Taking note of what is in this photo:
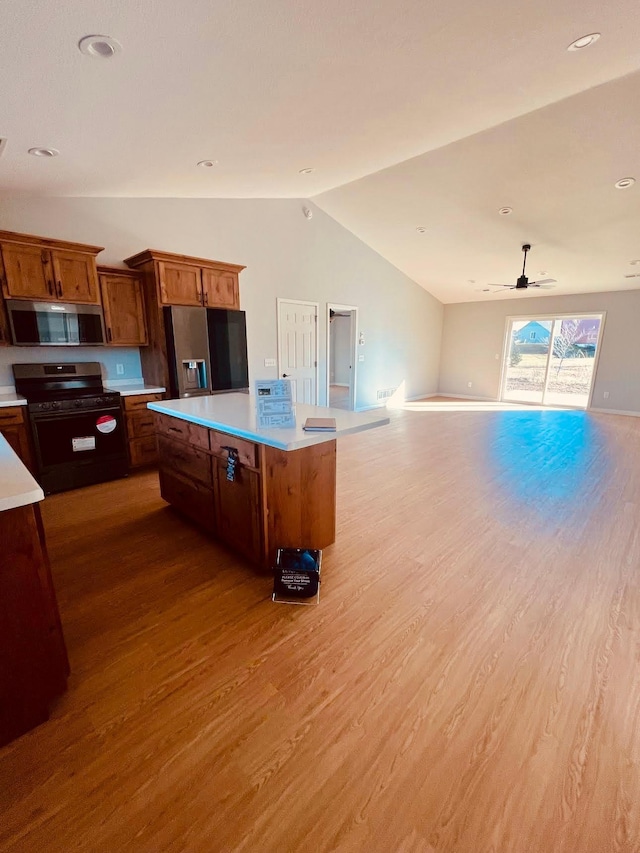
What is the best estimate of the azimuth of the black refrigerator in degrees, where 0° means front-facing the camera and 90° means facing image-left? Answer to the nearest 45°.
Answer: approximately 315°

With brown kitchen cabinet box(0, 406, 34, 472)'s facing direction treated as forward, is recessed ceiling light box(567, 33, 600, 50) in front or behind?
in front

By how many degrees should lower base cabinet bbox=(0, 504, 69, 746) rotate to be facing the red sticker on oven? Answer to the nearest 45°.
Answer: approximately 45° to its left

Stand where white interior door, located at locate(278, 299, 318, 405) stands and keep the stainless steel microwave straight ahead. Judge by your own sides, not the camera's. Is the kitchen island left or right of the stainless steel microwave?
left

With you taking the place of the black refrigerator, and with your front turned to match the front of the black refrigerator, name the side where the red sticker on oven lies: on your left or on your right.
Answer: on your right

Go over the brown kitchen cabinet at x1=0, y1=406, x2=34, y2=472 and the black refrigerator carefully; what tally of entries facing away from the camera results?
0

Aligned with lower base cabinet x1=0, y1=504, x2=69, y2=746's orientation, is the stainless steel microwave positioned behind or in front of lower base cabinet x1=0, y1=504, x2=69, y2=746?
in front

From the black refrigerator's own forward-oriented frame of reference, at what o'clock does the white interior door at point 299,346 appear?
The white interior door is roughly at 9 o'clock from the black refrigerator.

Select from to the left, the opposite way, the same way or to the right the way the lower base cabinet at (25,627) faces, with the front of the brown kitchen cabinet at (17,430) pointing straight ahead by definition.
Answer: to the left

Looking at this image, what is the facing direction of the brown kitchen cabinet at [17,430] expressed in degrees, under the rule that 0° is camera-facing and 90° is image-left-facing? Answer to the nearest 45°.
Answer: approximately 315°

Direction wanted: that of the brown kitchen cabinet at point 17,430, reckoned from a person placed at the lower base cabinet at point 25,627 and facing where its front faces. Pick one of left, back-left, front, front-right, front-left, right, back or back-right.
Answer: front-left

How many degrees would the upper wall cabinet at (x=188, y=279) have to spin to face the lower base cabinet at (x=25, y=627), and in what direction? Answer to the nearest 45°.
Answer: approximately 45° to its right

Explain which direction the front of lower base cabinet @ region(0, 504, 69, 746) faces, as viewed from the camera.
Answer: facing away from the viewer and to the right of the viewer
